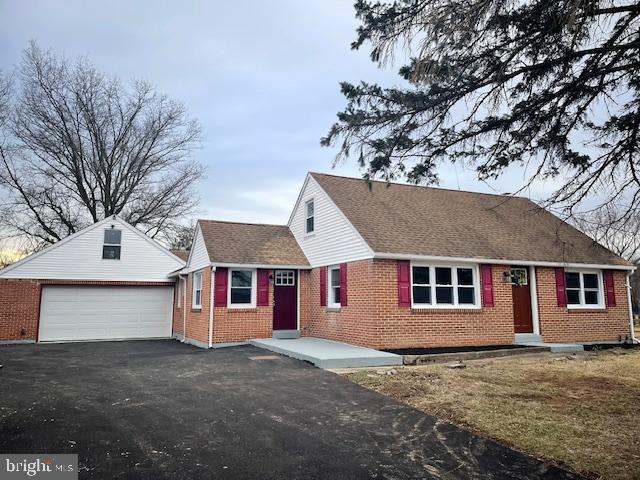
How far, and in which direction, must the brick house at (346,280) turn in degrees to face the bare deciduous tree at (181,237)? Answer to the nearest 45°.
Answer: approximately 180°

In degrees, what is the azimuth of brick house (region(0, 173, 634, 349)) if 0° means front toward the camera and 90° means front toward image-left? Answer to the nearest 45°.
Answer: approximately 315°

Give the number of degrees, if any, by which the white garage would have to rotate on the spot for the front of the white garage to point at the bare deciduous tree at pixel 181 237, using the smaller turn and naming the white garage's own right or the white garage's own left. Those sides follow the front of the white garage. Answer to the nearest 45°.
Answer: approximately 135° to the white garage's own left

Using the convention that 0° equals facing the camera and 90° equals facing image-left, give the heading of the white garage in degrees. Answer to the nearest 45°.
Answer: approximately 0°
